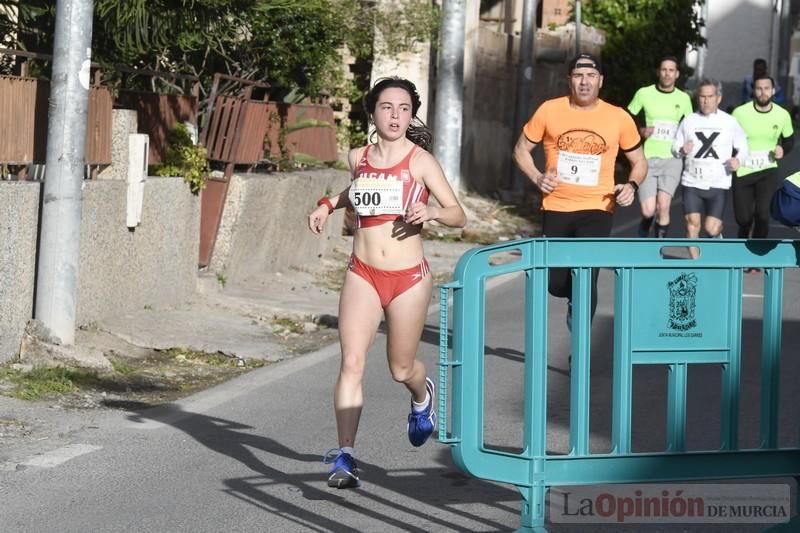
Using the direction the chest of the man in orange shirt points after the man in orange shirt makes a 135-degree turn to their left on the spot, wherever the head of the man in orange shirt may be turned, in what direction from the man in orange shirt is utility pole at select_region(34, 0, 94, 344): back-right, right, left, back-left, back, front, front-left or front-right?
back-left

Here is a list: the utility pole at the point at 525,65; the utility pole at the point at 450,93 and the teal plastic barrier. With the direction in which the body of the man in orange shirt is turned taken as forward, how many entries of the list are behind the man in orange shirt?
2

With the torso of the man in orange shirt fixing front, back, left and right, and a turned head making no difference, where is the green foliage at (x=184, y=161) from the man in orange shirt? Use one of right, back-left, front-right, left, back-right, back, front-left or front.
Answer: back-right

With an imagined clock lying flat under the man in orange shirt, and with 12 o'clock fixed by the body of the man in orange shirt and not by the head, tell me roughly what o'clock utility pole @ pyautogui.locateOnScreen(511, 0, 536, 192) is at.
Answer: The utility pole is roughly at 6 o'clock from the man in orange shirt.

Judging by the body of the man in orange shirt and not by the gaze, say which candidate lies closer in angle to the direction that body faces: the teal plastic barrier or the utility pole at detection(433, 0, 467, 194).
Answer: the teal plastic barrier

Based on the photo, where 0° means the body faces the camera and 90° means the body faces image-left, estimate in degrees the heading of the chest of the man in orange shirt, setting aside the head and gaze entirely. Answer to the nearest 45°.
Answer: approximately 0°

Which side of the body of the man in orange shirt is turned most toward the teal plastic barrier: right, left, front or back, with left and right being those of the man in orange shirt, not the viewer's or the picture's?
front

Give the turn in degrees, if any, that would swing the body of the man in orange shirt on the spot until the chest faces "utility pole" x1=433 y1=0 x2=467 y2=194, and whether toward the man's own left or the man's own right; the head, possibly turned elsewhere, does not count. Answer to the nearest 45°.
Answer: approximately 180°
